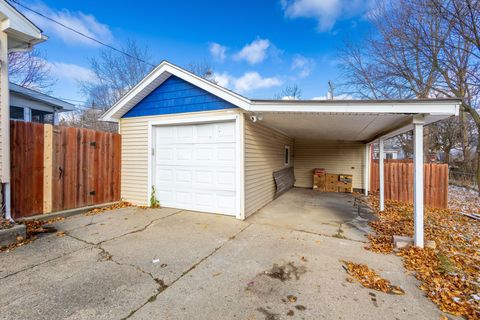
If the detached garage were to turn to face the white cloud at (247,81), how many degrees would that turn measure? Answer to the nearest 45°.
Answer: approximately 135° to its right

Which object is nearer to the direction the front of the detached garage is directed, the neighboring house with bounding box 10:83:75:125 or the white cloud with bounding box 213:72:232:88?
the neighboring house

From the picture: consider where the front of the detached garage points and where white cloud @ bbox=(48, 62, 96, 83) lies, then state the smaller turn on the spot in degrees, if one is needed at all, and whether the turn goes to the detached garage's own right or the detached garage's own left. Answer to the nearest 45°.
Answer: approximately 90° to the detached garage's own right

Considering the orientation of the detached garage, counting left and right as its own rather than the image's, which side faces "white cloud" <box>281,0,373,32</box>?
back

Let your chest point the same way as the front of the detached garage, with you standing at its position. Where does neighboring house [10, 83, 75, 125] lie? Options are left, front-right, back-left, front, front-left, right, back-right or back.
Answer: front-right

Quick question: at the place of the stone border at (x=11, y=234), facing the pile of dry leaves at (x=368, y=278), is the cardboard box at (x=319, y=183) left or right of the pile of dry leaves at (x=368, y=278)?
left

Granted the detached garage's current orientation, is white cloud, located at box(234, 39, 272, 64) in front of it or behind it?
behind

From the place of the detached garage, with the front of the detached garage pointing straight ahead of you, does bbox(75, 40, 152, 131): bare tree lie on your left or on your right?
on your right

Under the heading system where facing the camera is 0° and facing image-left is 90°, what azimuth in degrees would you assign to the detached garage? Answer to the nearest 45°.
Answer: approximately 45°

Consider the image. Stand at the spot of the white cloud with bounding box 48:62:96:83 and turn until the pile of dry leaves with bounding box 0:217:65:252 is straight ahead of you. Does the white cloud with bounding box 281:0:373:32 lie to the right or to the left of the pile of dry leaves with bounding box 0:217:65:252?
left

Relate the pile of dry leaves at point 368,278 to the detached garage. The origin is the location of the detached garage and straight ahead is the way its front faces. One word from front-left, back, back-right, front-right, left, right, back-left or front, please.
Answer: left

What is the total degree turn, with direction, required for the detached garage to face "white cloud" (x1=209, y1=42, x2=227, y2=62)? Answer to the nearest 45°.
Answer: approximately 135° to its right

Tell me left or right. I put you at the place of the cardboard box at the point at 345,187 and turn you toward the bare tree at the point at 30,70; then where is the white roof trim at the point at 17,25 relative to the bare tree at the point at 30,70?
left
